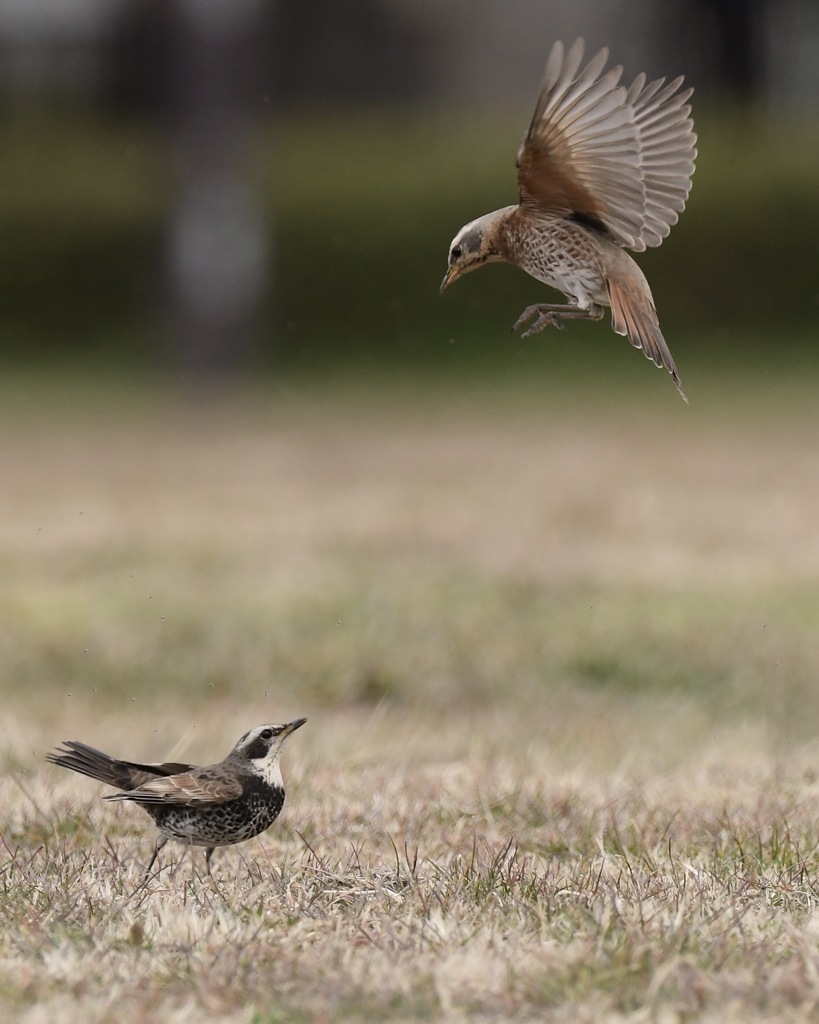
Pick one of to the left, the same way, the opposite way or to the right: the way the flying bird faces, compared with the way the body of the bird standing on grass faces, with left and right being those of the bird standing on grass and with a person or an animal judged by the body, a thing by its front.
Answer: the opposite way

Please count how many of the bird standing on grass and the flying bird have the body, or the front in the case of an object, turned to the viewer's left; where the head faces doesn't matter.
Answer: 1

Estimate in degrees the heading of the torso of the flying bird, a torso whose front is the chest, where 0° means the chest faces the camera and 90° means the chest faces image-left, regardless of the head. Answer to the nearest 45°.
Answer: approximately 90°

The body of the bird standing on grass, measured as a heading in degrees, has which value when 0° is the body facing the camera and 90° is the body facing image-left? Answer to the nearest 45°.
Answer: approximately 270°
